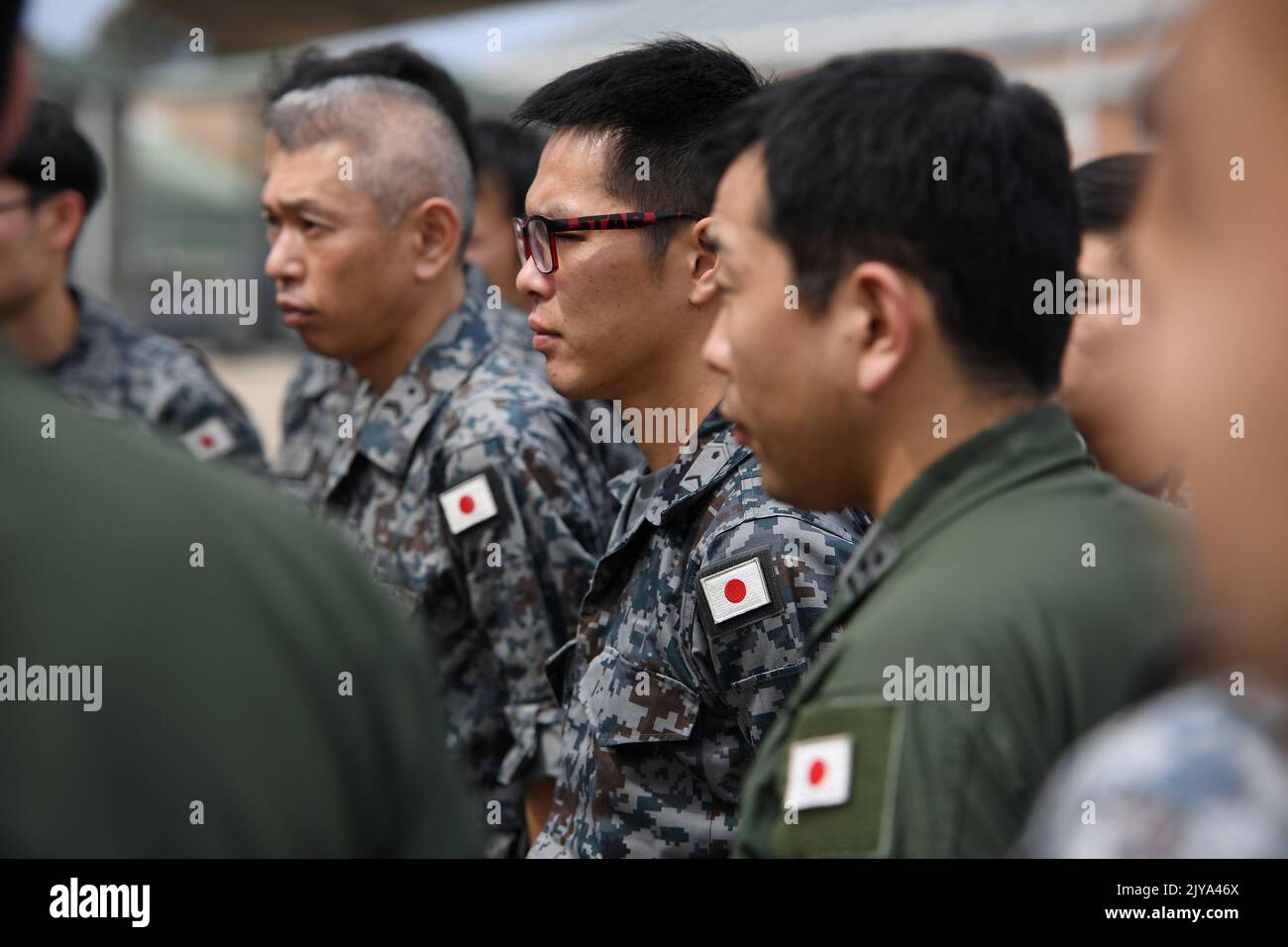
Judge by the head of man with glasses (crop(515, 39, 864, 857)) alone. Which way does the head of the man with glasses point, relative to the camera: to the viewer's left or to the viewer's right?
to the viewer's left

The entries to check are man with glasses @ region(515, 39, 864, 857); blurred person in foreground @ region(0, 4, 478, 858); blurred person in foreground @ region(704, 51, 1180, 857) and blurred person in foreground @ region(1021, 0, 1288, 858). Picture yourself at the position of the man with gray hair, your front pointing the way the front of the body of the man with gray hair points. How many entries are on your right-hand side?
0

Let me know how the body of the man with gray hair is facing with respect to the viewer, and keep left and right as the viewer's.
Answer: facing the viewer and to the left of the viewer

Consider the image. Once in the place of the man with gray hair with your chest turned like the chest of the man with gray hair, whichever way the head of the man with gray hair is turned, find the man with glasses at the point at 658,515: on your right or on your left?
on your left

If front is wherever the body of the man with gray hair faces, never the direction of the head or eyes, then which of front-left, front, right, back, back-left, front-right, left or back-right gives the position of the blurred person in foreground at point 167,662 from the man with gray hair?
front-left

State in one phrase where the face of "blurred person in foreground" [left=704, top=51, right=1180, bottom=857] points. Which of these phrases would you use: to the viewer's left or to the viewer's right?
to the viewer's left
